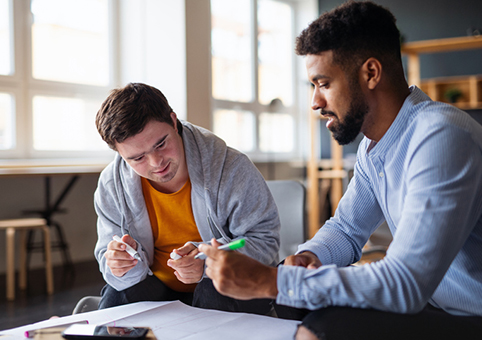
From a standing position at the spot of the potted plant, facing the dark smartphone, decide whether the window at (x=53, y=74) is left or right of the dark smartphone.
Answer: right

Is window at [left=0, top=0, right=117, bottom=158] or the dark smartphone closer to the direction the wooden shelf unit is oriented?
the dark smartphone

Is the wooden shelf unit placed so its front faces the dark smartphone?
yes

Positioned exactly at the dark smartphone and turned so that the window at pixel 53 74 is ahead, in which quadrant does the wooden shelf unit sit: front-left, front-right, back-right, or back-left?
front-right

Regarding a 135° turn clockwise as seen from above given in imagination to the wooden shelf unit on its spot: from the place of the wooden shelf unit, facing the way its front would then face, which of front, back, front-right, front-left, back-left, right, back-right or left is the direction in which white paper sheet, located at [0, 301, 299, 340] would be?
back-left

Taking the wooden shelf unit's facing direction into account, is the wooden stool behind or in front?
in front

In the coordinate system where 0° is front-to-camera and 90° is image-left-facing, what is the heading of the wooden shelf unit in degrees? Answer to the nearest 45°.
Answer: approximately 0°

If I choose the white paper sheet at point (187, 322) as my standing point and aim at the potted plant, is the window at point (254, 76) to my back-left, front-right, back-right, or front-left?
front-left

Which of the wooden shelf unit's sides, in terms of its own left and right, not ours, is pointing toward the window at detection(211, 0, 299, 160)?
right

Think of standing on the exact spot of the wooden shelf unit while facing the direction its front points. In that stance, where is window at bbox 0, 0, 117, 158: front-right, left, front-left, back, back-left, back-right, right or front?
front-right
